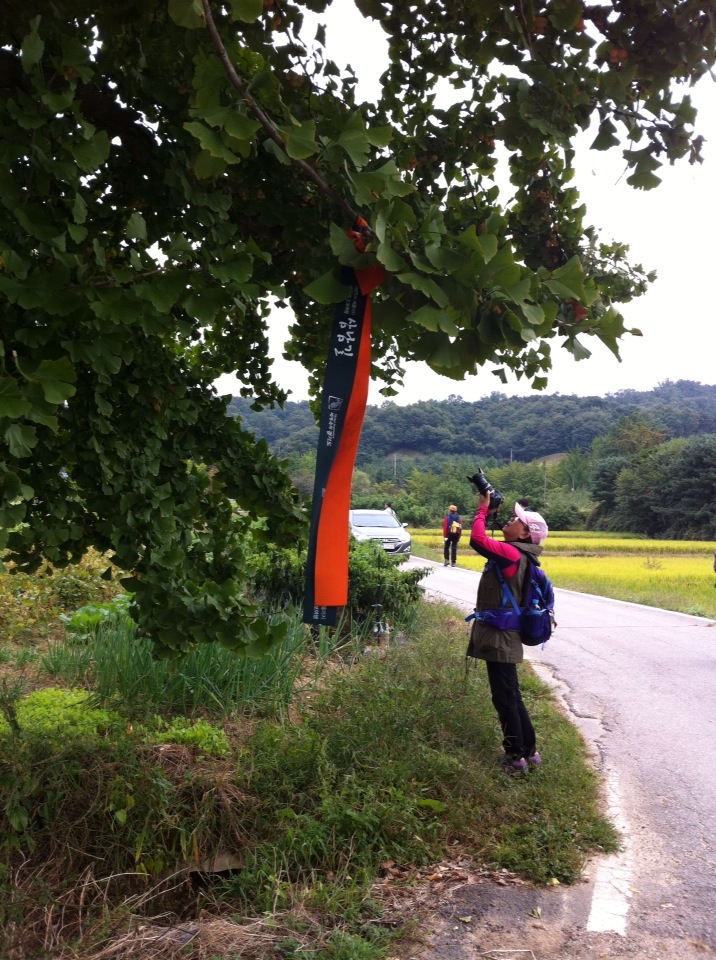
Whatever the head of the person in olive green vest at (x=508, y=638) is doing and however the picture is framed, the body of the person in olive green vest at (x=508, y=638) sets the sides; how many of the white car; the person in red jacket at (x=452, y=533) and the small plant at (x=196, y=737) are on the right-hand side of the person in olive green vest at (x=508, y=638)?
2

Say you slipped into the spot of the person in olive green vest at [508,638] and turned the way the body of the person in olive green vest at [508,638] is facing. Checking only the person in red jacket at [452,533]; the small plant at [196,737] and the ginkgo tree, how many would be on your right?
1

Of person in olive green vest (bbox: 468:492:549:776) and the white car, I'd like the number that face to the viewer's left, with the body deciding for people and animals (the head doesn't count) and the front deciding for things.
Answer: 1

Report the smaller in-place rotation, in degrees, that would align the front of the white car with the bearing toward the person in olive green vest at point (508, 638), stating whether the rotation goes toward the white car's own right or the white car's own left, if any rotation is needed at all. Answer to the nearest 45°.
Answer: approximately 45° to the white car's own right

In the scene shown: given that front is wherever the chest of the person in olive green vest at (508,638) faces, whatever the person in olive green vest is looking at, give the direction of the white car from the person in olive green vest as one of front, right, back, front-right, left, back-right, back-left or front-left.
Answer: right

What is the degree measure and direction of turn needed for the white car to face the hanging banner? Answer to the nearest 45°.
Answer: approximately 45° to its right

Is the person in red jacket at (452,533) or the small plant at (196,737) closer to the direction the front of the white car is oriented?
the small plant

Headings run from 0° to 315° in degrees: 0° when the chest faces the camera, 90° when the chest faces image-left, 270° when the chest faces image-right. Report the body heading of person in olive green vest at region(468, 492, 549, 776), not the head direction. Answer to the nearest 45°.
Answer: approximately 90°

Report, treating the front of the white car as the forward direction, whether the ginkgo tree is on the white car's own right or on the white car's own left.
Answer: on the white car's own right

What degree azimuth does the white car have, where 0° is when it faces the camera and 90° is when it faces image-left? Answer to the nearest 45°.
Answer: approximately 315°

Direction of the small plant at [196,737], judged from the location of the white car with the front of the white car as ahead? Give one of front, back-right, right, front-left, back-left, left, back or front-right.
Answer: front-right

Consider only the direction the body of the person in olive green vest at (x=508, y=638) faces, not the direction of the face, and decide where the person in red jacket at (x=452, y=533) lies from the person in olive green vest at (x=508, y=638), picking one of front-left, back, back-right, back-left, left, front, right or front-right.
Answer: right
